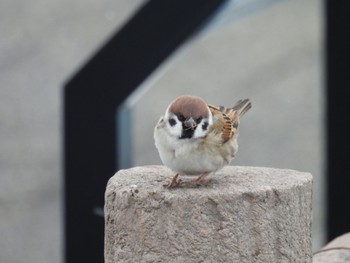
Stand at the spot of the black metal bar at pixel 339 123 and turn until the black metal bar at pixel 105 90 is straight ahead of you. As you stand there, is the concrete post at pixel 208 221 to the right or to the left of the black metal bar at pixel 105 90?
left

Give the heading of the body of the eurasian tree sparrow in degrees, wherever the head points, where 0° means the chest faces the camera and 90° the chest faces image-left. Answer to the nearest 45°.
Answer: approximately 45°

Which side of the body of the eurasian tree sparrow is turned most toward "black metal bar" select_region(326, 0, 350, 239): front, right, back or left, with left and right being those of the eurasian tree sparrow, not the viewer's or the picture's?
back

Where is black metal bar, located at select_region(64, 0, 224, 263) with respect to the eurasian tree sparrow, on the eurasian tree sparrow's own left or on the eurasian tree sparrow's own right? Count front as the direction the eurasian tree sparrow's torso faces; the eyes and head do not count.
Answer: on the eurasian tree sparrow's own right
